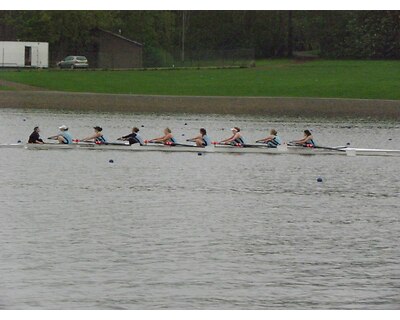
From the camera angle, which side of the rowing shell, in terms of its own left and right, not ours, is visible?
right

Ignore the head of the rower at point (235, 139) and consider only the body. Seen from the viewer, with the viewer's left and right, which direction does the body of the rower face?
facing to the left of the viewer

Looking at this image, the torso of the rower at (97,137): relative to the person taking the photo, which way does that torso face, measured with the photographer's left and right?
facing to the left of the viewer

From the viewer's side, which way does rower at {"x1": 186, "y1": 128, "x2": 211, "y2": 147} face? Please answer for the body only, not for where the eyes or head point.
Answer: to the viewer's left

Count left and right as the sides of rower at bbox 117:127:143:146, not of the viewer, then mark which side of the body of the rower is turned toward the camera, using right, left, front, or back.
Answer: left

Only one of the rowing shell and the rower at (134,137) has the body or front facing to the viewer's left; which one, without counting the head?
the rower

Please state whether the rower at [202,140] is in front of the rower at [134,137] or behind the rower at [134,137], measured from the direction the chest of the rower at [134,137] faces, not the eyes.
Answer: behind

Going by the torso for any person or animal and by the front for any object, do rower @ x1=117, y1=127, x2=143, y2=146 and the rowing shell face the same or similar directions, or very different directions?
very different directions
